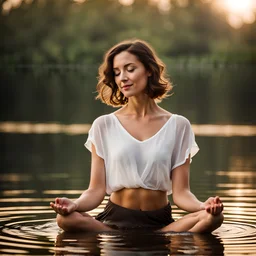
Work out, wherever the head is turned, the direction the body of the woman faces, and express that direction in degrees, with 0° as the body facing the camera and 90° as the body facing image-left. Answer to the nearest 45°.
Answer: approximately 0°
